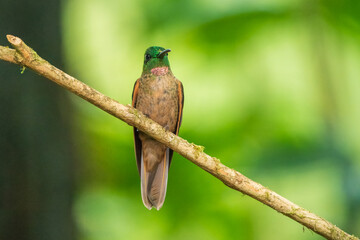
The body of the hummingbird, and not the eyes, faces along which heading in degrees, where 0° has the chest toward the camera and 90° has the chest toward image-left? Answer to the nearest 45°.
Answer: approximately 0°
